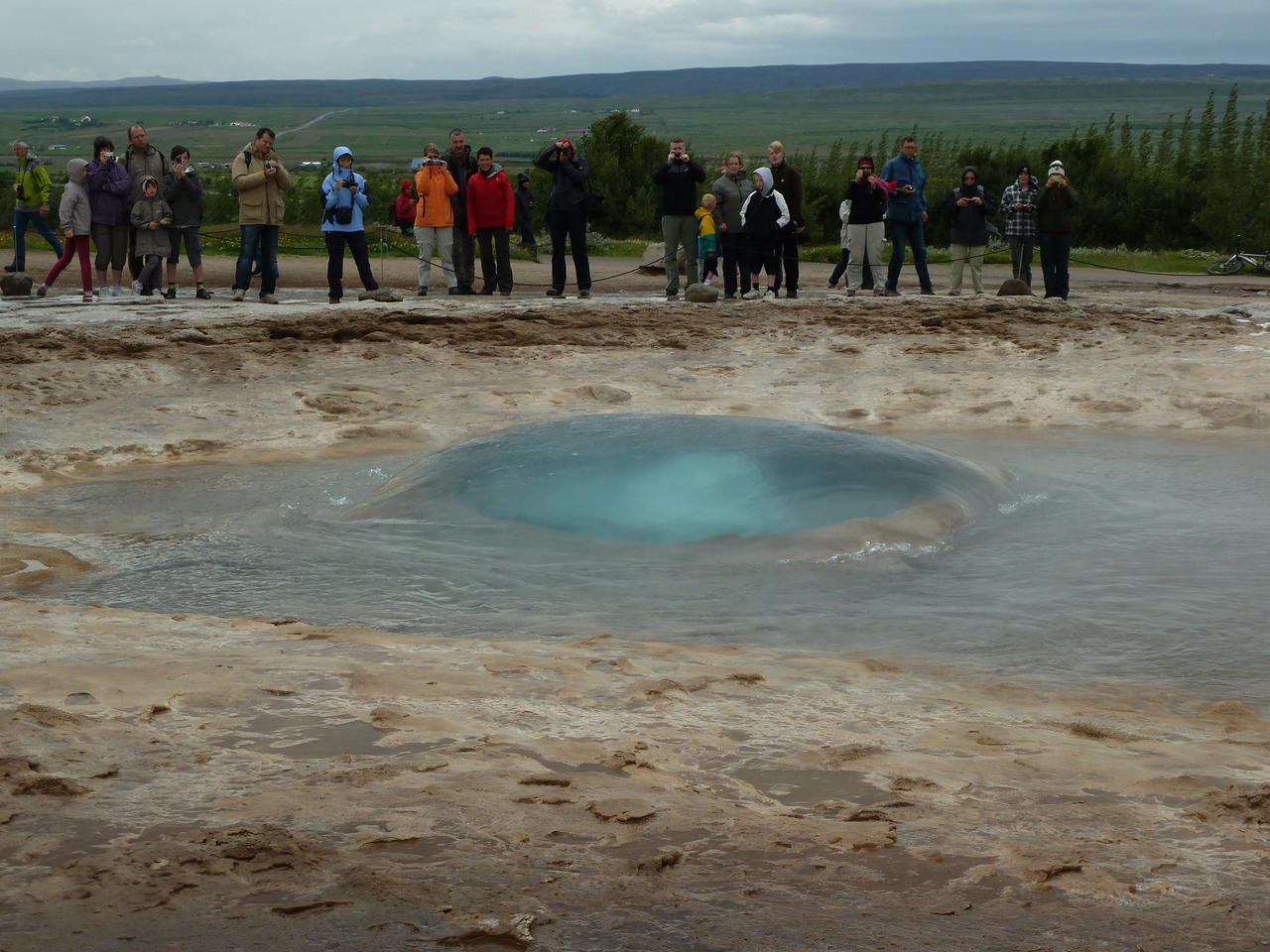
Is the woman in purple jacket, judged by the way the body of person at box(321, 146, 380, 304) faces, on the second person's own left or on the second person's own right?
on the second person's own right

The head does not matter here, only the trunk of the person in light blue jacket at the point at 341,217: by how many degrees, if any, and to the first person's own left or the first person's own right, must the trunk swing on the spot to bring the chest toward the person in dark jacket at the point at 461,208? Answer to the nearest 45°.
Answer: approximately 135° to the first person's own left

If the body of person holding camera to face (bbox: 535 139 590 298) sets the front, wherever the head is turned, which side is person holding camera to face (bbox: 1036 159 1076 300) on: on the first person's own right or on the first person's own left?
on the first person's own left

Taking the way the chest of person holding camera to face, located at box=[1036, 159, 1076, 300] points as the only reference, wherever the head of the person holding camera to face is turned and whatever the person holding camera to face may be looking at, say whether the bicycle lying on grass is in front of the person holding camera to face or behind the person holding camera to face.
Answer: behind

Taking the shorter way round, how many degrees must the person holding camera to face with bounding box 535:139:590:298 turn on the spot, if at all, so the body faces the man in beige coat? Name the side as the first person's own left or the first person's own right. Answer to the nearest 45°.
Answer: approximately 90° to the first person's own right

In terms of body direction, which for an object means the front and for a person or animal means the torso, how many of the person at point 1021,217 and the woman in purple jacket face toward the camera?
2
